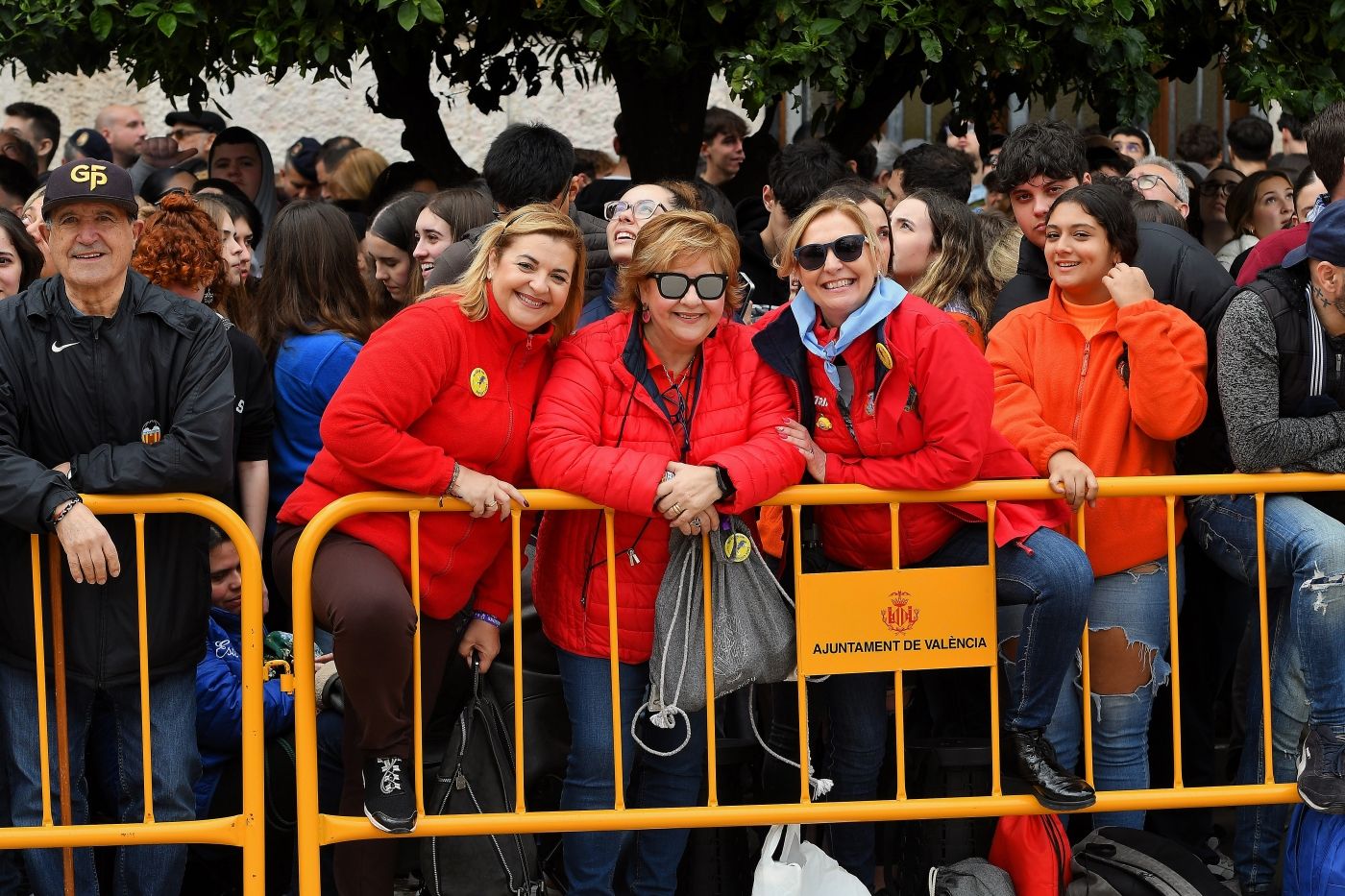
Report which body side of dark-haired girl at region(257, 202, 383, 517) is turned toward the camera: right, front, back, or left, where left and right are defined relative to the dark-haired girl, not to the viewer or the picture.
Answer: back

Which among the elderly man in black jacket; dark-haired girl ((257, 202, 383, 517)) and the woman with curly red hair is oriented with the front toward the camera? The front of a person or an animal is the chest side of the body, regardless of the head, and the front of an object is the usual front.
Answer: the elderly man in black jacket

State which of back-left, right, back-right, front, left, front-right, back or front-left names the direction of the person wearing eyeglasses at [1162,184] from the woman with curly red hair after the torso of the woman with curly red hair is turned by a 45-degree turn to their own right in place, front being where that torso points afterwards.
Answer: front-right

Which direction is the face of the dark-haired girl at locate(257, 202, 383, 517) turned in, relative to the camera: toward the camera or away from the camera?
away from the camera

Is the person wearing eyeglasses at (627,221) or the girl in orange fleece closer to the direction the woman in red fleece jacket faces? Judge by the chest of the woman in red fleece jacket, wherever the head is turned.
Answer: the girl in orange fleece

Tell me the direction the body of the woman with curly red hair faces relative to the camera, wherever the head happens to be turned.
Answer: away from the camera

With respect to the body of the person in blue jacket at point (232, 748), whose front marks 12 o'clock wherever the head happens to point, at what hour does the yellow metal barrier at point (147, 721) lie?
The yellow metal barrier is roughly at 2 o'clock from the person in blue jacket.

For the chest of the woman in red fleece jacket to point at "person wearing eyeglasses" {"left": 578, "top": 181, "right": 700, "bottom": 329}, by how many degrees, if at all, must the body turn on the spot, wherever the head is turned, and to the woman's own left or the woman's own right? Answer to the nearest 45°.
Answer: approximately 90° to the woman's own left

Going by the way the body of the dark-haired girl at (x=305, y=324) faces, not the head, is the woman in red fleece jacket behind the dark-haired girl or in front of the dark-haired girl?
behind

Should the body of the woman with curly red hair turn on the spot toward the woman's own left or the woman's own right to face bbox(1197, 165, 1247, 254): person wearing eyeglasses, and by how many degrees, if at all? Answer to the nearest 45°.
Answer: approximately 90° to the woman's own right

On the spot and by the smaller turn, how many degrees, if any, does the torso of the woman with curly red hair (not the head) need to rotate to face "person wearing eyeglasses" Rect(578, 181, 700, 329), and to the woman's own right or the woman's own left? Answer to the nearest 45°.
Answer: approximately 90° to the woman's own right

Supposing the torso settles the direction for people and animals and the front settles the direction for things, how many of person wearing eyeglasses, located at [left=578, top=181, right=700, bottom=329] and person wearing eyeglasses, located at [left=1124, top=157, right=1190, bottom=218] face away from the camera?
0

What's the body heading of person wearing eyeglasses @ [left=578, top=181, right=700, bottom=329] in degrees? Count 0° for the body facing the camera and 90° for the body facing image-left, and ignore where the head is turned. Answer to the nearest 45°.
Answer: approximately 45°

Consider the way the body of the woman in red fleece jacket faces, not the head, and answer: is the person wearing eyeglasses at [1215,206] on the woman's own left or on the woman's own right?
on the woman's own left
